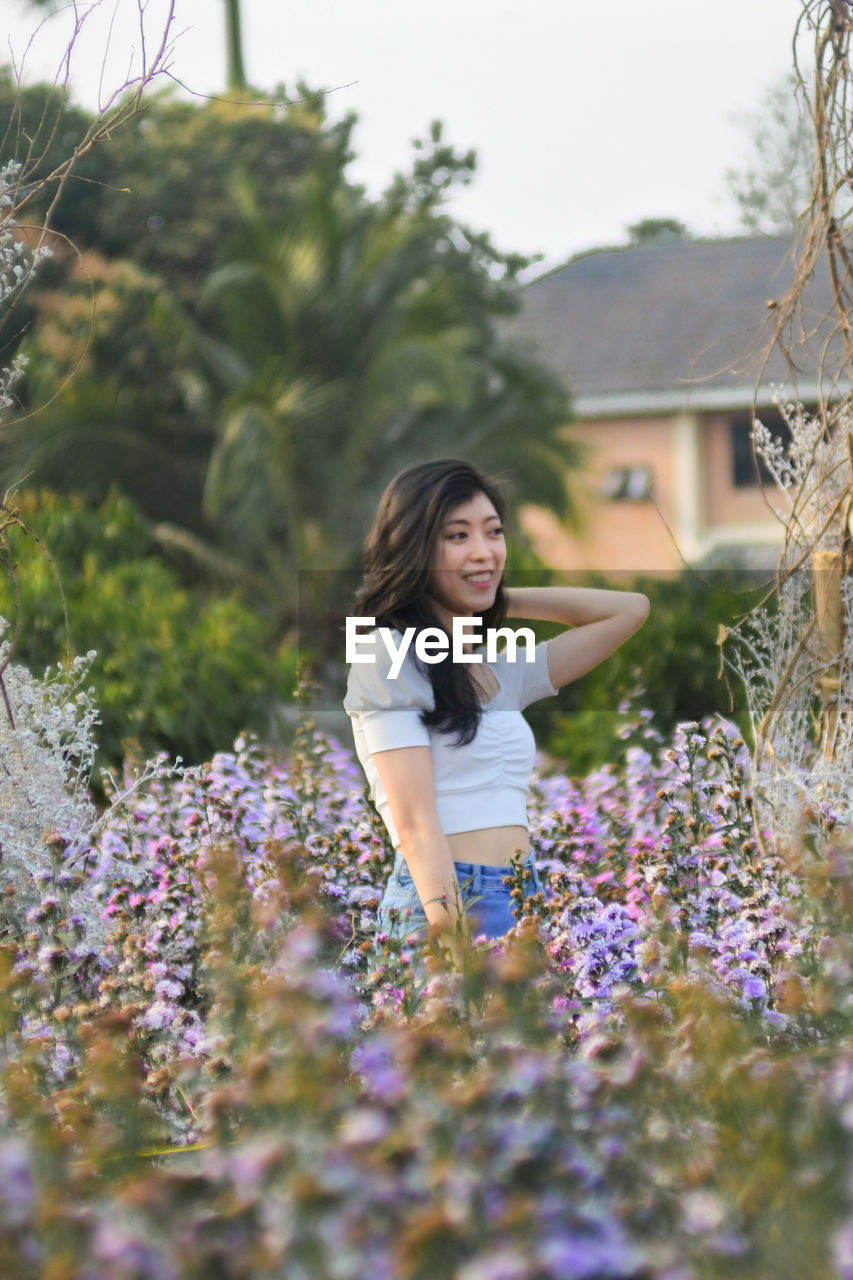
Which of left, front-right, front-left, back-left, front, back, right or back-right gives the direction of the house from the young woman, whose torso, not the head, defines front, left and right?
back-left

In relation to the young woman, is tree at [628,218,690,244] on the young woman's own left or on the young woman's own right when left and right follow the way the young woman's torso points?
on the young woman's own left

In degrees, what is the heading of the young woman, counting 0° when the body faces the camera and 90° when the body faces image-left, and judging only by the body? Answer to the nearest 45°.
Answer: approximately 315°

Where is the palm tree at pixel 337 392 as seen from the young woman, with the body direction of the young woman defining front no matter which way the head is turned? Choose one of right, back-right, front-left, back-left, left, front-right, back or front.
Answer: back-left
